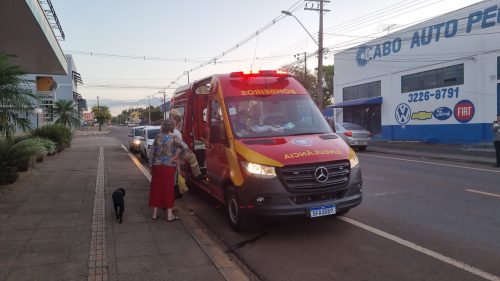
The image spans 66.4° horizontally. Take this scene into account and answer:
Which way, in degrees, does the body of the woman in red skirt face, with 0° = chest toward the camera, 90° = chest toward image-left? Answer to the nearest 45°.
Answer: approximately 225°

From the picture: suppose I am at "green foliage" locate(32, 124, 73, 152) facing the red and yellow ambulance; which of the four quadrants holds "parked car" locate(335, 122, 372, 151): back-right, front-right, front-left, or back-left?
front-left

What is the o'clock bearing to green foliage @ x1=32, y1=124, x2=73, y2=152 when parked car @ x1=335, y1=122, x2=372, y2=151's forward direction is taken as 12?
The green foliage is roughly at 10 o'clock from the parked car.

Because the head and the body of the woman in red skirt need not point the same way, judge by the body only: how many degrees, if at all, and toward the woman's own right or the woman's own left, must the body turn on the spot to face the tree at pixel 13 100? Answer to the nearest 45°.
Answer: approximately 90° to the woman's own left

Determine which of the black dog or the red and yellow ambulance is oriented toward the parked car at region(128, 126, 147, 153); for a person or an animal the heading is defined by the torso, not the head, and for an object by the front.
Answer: the black dog

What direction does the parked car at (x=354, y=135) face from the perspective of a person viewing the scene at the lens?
facing away from the viewer and to the left of the viewer

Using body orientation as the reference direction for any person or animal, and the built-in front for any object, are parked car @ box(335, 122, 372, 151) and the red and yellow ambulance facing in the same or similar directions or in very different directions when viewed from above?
very different directions

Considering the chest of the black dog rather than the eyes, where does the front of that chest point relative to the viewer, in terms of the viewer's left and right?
facing away from the viewer

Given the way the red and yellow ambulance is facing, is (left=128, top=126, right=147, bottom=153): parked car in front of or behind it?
behind

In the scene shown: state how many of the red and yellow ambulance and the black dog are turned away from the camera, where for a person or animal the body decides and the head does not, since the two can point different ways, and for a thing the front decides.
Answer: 1

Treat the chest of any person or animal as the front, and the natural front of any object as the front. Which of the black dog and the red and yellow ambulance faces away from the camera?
the black dog
